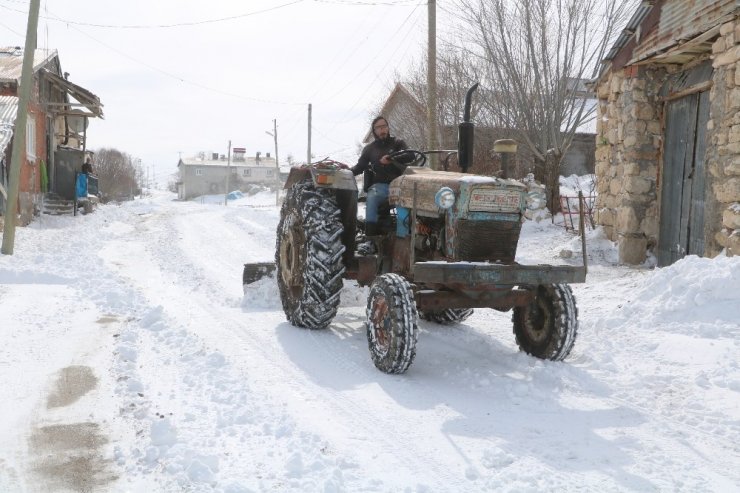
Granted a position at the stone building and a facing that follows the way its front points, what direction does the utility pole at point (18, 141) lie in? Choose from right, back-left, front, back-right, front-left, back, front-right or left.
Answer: front-right

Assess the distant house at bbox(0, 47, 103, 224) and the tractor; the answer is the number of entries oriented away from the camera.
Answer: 0

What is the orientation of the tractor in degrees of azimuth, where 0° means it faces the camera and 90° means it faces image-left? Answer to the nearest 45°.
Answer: approximately 315°

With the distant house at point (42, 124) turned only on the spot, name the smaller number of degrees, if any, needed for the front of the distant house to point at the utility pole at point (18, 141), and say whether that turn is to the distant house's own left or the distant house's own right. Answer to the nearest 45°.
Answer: approximately 45° to the distant house's own right

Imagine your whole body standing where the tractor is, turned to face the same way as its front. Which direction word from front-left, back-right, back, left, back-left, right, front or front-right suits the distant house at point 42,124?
back

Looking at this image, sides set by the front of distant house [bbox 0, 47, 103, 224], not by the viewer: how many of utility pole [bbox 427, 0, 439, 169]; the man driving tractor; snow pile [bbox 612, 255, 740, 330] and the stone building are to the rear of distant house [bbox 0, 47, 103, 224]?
0

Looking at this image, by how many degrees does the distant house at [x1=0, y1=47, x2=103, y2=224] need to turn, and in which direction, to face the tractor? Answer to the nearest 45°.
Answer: approximately 45° to its right

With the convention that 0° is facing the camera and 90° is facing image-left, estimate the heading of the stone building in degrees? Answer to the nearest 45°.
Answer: approximately 45°

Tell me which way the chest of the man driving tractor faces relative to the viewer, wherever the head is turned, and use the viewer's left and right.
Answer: facing the viewer and to the right of the viewer

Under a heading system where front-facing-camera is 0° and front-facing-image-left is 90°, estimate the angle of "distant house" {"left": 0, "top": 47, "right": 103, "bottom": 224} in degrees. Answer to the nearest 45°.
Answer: approximately 315°

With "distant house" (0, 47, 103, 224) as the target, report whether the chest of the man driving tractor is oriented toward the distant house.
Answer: no

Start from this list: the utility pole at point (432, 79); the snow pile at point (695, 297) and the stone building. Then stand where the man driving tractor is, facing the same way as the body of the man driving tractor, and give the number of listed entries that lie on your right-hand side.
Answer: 0

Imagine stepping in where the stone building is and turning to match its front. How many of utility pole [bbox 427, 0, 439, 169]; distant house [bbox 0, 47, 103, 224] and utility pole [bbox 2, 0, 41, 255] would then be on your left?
0

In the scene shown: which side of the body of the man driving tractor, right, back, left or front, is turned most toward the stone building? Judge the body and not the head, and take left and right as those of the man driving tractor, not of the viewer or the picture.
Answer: left

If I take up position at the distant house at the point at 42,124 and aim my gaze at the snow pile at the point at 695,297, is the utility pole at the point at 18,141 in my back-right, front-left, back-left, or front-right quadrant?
front-right

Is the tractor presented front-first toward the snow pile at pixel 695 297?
no

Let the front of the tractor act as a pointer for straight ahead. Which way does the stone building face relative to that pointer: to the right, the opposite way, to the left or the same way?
to the right
